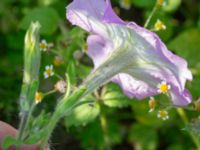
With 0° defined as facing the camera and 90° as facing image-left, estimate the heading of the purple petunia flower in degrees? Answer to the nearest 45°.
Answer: approximately 225°

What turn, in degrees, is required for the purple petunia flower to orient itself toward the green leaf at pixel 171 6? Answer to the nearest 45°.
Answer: approximately 45° to its left
